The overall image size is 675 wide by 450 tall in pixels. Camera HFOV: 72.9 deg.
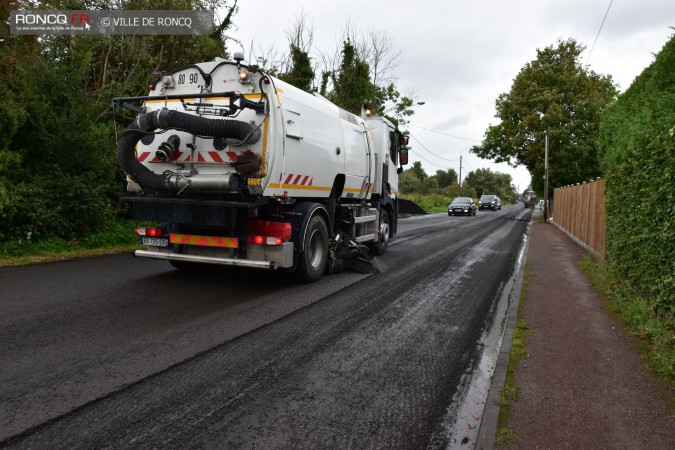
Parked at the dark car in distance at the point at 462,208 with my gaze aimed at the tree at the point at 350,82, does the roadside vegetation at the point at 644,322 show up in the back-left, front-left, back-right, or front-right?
front-left

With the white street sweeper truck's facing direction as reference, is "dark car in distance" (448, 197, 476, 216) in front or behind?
in front

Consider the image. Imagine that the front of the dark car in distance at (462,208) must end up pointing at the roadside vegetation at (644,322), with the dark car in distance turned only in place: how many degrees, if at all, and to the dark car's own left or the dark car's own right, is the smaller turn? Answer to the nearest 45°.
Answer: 0° — it already faces it

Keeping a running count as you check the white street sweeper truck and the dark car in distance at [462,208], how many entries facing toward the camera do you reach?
1

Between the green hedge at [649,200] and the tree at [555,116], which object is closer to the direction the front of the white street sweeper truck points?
the tree

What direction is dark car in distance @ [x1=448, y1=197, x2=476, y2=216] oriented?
toward the camera

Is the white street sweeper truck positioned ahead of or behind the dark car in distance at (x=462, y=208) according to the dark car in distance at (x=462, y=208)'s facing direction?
ahead

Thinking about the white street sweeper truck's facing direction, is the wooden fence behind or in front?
in front

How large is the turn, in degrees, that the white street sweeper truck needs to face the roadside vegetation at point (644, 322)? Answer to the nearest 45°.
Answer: approximately 90° to its right

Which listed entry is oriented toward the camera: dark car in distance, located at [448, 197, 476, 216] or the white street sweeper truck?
the dark car in distance

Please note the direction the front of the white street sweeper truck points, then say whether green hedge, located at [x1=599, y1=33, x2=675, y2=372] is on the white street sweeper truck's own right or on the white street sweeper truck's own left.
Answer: on the white street sweeper truck's own right

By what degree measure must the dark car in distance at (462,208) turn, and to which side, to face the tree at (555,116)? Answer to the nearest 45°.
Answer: approximately 45° to its left

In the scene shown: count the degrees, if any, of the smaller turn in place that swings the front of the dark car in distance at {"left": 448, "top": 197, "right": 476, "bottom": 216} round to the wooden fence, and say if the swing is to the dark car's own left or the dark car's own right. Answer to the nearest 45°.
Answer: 0° — it already faces it

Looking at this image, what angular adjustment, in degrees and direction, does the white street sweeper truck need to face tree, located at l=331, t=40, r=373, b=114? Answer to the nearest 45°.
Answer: approximately 45° to its left

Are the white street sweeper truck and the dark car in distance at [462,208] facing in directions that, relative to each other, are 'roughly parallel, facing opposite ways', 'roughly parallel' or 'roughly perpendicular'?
roughly parallel, facing opposite ways

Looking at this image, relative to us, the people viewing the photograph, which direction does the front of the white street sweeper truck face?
facing away from the viewer and to the right of the viewer
